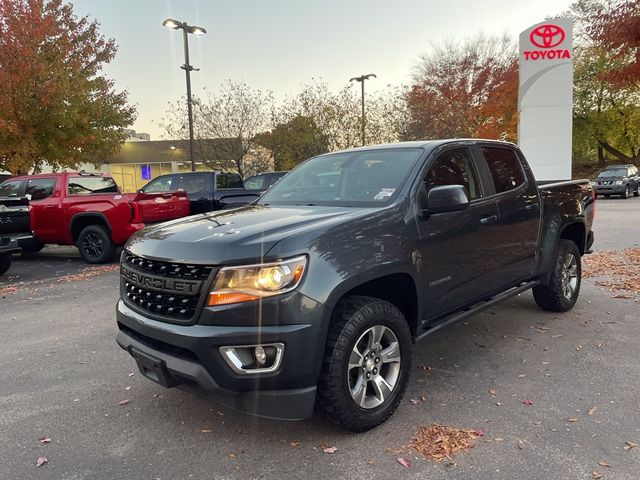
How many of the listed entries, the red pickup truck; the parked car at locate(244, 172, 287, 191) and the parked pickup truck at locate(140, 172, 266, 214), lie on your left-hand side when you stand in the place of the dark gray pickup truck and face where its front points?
0

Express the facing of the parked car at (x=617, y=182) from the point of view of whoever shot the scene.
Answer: facing the viewer and to the left of the viewer

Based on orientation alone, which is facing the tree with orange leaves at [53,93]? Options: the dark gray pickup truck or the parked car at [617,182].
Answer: the parked car

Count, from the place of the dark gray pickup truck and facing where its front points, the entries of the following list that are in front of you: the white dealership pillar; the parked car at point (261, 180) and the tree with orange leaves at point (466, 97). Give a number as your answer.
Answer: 0

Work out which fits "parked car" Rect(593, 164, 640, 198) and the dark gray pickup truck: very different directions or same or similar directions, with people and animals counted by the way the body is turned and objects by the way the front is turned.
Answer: same or similar directions

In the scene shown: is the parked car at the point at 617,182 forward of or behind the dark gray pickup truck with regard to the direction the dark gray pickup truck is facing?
behind

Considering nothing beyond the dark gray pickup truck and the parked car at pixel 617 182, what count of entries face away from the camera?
0

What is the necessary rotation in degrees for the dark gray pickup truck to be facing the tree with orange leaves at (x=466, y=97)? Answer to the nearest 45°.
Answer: approximately 135° to its right

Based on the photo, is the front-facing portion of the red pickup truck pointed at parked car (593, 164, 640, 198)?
no

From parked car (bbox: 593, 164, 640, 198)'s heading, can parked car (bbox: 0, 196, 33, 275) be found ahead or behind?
ahead

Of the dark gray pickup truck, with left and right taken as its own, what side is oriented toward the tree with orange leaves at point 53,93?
right
